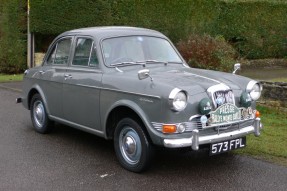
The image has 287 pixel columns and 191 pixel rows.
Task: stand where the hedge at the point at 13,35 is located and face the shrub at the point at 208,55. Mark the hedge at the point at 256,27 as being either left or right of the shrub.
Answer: left

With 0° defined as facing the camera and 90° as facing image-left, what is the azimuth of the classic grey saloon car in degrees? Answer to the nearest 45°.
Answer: approximately 315°

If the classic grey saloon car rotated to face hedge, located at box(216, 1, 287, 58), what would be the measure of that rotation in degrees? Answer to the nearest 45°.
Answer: approximately 135° to its left

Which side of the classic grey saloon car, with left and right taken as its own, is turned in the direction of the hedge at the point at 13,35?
back

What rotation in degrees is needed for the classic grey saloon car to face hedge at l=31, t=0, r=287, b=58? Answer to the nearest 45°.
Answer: approximately 135° to its left

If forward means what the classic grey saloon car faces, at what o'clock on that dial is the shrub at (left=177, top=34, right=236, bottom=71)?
The shrub is roughly at 8 o'clock from the classic grey saloon car.
